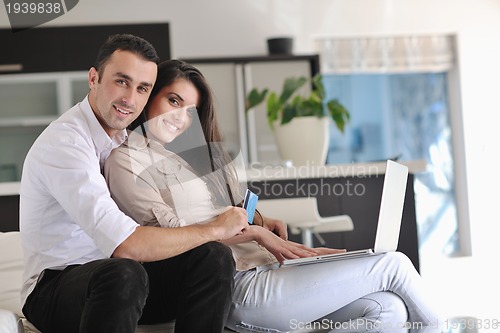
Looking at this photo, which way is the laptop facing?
to the viewer's left

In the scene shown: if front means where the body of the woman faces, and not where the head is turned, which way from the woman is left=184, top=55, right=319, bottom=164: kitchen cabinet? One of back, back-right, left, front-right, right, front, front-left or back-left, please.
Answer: back-left

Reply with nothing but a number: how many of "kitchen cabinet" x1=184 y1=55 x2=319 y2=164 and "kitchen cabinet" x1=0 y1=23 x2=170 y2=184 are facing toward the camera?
2

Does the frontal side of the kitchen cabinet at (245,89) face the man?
yes

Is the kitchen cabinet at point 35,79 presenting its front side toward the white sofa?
yes

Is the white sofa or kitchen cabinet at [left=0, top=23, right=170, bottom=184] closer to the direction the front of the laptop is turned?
the white sofa

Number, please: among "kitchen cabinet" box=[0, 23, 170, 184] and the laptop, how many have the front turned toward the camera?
1

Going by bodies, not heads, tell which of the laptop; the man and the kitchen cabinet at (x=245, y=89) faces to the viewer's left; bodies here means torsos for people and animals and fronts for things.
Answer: the laptop

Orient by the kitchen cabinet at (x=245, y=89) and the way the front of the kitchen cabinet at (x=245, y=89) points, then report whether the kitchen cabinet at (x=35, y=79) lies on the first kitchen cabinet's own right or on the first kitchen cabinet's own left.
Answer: on the first kitchen cabinet's own right

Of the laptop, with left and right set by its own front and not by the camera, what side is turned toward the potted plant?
right
